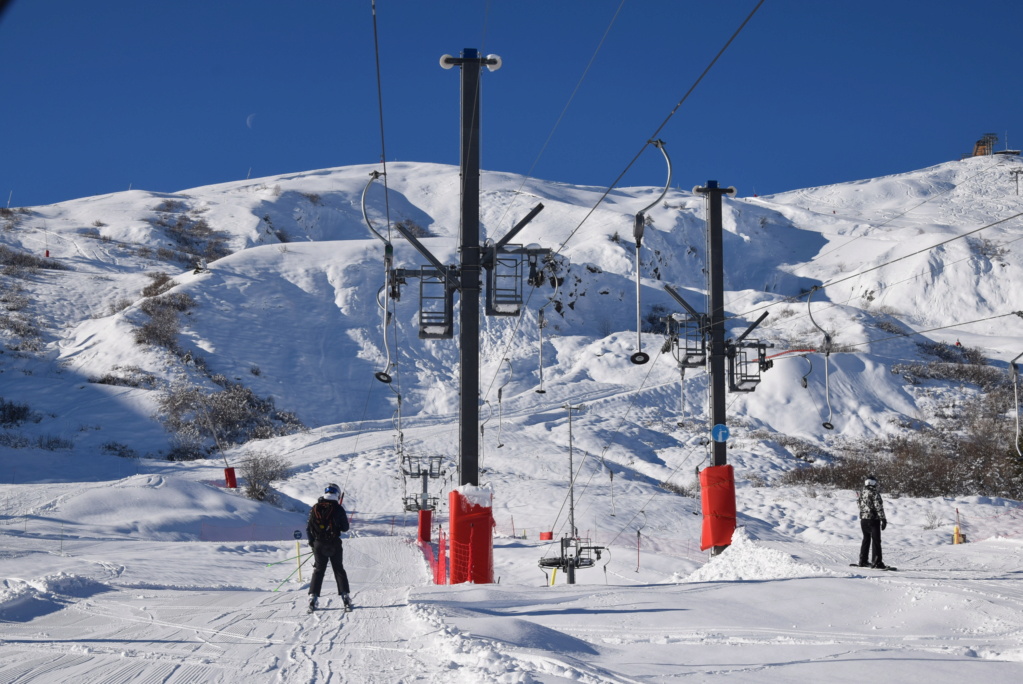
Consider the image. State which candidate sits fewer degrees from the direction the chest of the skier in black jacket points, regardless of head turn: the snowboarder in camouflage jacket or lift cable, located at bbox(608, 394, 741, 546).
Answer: the lift cable

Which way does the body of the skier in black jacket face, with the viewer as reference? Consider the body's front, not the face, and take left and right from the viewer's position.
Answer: facing away from the viewer

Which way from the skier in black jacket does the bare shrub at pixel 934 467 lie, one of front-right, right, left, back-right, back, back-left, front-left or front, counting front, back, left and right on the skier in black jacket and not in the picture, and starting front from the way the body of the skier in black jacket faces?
front-right

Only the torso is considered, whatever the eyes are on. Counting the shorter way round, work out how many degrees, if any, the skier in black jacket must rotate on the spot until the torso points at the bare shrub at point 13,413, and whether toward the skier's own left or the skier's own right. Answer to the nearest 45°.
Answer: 0° — they already face it

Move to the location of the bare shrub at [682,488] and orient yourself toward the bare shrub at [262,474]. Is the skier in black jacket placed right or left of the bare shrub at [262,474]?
left

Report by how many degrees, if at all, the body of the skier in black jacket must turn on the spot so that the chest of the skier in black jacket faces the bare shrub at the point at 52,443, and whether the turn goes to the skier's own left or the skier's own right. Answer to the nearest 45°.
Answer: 0° — they already face it

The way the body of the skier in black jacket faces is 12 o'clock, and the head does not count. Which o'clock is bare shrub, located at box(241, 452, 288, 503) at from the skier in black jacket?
The bare shrub is roughly at 12 o'clock from the skier in black jacket.
